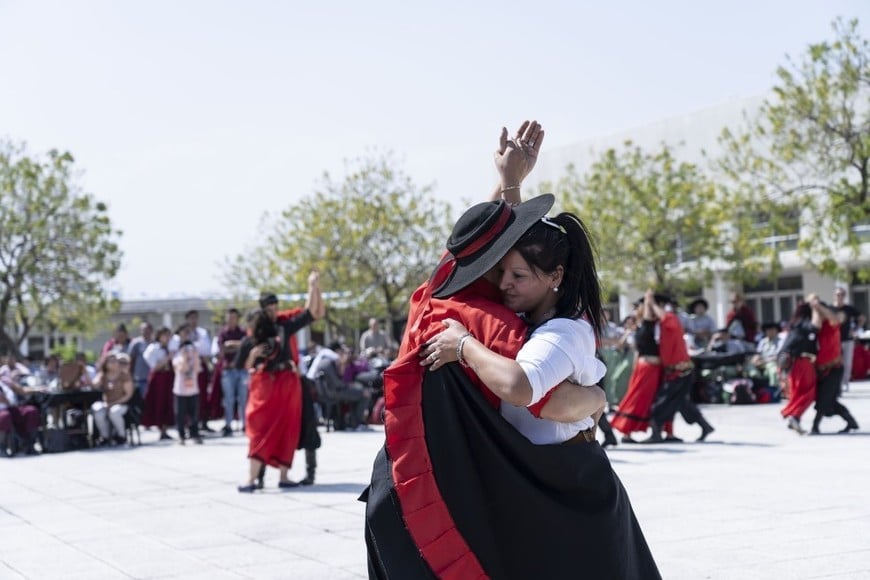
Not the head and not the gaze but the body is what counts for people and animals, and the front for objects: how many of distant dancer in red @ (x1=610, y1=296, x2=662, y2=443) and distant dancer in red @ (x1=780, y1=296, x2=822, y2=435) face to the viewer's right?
2

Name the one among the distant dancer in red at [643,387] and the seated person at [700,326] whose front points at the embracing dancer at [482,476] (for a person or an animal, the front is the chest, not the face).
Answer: the seated person

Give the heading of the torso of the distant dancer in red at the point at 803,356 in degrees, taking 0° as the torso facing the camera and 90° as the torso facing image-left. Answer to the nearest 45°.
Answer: approximately 270°

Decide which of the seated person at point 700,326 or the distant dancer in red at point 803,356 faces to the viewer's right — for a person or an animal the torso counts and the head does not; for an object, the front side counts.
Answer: the distant dancer in red

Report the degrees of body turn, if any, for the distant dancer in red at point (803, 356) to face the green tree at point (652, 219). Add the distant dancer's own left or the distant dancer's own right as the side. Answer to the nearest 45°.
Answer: approximately 90° to the distant dancer's own left

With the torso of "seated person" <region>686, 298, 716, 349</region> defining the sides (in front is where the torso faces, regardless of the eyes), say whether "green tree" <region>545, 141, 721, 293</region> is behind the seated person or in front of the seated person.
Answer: behind

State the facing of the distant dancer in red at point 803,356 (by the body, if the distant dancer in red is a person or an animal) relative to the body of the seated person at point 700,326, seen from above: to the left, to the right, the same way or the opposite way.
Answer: to the left

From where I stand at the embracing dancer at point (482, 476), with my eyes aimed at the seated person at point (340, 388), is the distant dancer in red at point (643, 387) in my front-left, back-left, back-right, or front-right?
front-right

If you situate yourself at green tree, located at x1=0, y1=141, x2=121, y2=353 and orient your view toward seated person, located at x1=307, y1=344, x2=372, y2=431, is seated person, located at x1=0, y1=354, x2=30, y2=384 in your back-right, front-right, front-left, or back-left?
front-right

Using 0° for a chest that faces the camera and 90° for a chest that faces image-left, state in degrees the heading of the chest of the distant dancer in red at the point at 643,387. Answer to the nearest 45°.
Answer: approximately 270°

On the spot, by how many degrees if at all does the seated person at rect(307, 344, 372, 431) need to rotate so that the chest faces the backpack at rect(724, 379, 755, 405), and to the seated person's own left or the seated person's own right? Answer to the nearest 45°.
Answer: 0° — they already face it

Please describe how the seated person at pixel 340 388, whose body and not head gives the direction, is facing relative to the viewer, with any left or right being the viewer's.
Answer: facing to the right of the viewer

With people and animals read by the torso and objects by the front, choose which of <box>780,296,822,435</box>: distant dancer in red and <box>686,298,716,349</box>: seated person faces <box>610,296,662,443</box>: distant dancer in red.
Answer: the seated person

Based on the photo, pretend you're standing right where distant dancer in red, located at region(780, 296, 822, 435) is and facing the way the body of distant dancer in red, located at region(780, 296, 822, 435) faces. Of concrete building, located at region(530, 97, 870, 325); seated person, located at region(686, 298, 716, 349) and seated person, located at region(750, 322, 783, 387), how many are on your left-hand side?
3

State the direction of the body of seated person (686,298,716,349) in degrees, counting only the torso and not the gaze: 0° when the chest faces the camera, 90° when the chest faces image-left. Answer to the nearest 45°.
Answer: approximately 0°

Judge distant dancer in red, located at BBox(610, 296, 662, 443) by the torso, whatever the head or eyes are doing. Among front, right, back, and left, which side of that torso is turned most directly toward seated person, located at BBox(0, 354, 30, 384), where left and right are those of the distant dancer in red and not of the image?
back
